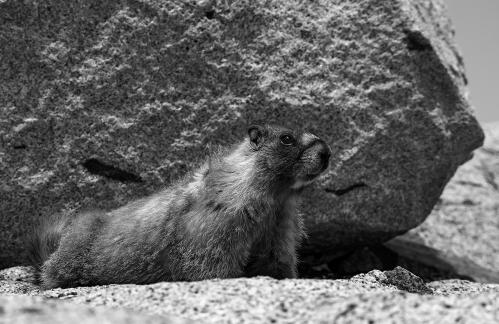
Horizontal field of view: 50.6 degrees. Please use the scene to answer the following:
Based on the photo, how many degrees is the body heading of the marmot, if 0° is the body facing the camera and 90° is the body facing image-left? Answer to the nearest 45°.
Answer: approximately 270°

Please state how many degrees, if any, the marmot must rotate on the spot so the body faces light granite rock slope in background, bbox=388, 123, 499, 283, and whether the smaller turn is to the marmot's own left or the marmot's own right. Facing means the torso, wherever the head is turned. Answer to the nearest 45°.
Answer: approximately 45° to the marmot's own left

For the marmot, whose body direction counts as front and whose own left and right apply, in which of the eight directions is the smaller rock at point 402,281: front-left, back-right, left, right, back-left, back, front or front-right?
front

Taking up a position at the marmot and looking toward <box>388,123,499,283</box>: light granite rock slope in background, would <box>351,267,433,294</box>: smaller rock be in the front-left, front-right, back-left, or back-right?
front-right
